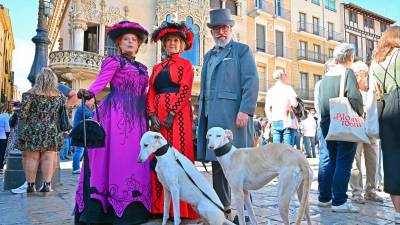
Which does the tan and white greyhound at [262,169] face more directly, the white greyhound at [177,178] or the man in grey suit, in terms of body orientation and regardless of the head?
the white greyhound

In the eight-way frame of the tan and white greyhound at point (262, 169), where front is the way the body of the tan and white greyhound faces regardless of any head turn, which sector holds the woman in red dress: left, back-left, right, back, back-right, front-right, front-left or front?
front-right

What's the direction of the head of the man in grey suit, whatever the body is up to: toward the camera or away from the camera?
toward the camera

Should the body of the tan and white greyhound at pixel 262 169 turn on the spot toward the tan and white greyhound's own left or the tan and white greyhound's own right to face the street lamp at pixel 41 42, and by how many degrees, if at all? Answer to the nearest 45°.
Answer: approximately 45° to the tan and white greyhound's own right

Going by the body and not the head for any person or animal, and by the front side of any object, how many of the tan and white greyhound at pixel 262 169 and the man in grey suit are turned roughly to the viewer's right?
0

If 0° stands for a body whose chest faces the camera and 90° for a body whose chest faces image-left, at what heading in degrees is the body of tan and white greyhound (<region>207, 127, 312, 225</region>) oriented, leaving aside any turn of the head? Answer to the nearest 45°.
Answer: approximately 90°

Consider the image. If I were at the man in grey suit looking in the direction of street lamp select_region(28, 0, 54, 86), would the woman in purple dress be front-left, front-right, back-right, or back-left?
front-left

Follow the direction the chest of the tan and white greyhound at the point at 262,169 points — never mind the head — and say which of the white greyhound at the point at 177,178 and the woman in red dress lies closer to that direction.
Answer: the white greyhound

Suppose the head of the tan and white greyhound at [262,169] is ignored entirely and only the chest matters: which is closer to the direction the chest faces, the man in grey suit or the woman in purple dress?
the woman in purple dress

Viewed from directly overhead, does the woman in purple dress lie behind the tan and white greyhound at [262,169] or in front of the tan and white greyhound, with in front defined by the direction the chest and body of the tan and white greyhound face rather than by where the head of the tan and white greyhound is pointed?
in front

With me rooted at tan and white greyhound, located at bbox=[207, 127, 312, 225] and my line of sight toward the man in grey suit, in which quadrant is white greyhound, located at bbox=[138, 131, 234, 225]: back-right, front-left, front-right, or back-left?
front-left

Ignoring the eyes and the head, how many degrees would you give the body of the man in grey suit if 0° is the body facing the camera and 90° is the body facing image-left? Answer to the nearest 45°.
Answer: approximately 45°

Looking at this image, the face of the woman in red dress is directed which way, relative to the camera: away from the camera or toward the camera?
toward the camera

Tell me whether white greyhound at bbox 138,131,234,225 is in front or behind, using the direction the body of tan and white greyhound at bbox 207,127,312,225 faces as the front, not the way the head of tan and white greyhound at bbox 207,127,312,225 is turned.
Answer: in front

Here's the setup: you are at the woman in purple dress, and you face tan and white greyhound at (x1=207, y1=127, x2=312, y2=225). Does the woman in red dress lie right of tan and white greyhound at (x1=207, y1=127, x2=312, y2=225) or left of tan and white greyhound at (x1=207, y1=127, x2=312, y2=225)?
left

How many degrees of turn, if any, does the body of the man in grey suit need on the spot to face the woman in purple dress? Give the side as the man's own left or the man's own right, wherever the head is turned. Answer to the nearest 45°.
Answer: approximately 45° to the man's own right
